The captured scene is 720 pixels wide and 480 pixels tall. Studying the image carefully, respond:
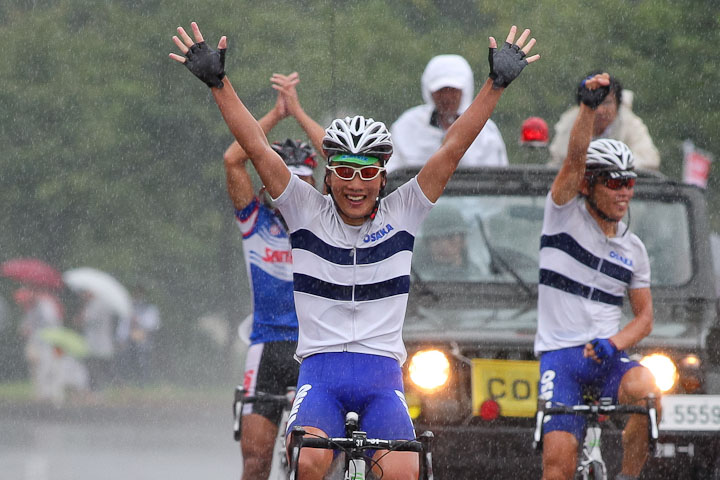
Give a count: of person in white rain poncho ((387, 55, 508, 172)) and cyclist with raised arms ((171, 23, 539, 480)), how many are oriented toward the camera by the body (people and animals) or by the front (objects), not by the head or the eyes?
2

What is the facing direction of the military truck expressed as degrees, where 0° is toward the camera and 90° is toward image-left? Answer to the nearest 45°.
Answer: approximately 0°

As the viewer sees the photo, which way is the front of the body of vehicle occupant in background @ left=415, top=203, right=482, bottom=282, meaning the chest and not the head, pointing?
toward the camera

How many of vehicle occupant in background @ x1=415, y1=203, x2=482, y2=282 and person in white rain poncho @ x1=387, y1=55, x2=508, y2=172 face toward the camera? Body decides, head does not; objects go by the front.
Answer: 2

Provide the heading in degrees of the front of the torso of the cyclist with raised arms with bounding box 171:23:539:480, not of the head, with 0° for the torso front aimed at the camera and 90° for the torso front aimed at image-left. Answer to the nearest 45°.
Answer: approximately 0°

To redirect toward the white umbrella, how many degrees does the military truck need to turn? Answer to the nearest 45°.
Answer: approximately 135° to its right

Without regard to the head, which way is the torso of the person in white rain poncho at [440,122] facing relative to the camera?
toward the camera
